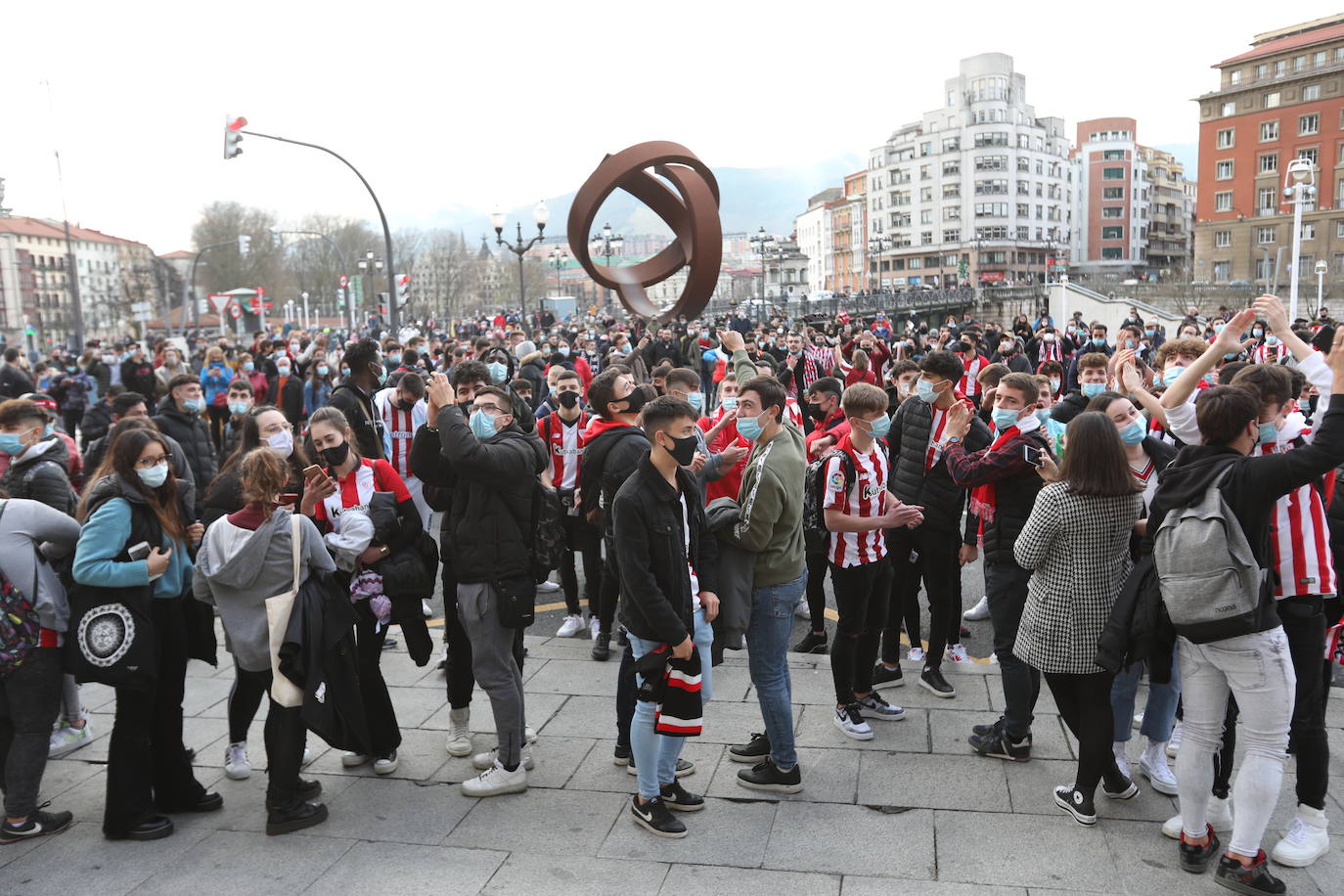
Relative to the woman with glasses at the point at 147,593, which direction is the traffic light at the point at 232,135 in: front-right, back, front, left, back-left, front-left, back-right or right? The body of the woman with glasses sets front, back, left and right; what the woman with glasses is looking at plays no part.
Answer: back-left

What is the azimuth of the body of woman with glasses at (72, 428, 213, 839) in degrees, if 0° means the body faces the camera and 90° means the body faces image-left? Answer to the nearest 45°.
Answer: approximately 315°

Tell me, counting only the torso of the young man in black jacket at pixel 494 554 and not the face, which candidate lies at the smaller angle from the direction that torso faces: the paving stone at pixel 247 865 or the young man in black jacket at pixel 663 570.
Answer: the paving stone
